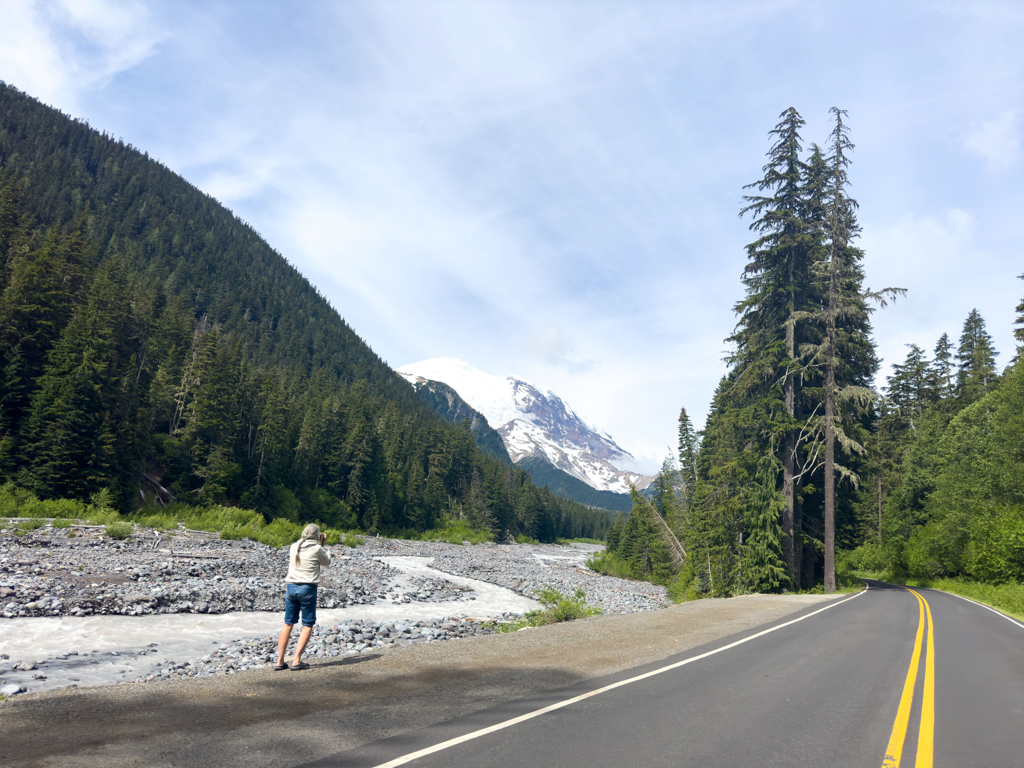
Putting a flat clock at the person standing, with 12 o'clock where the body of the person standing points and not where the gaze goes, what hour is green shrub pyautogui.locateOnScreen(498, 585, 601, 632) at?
The green shrub is roughly at 12 o'clock from the person standing.

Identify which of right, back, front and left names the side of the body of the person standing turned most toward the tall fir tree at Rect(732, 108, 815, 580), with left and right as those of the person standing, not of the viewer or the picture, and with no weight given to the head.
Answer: front

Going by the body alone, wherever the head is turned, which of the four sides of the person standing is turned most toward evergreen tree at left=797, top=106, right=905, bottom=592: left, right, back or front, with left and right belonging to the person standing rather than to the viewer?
front

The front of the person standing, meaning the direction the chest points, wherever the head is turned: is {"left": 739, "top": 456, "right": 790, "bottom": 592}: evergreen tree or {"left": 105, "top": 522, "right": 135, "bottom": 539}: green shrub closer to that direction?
the evergreen tree

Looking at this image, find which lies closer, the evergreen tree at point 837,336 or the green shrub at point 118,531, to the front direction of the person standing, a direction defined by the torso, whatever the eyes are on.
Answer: the evergreen tree

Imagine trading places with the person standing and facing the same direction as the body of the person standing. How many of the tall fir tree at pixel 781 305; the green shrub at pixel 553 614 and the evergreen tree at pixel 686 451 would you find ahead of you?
3

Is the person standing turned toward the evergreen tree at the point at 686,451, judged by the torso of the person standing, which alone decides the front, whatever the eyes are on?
yes

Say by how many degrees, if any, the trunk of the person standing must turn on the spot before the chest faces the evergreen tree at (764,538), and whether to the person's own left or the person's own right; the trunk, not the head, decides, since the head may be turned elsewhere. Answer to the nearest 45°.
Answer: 0° — they already face it

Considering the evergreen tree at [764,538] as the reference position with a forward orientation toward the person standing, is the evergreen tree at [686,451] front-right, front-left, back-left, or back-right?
back-right

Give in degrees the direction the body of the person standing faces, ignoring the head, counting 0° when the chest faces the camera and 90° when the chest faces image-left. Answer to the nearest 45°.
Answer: approximately 225°
